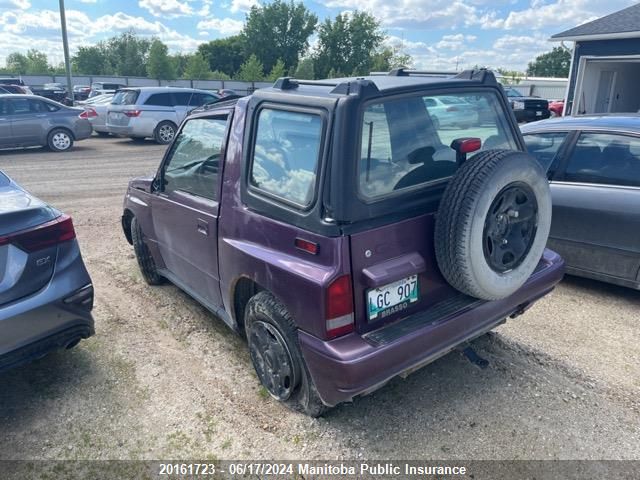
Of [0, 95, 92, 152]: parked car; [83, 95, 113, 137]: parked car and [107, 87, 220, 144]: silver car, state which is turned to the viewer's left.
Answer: [0, 95, 92, 152]: parked car

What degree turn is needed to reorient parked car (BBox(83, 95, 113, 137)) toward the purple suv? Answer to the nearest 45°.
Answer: approximately 135° to its right

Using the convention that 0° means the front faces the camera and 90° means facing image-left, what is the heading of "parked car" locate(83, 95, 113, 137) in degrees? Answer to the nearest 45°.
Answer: approximately 225°

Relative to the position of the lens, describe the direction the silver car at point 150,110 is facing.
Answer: facing away from the viewer and to the right of the viewer

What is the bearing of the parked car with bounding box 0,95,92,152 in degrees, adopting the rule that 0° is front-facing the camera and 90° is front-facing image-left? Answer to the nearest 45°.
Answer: approximately 90°

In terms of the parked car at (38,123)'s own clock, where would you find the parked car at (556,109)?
the parked car at (556,109) is roughly at 6 o'clock from the parked car at (38,123).

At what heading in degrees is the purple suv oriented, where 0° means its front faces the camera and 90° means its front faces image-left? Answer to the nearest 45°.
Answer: approximately 135°

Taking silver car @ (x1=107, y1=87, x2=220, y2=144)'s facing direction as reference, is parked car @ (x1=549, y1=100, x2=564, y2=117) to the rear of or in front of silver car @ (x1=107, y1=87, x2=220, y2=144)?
in front

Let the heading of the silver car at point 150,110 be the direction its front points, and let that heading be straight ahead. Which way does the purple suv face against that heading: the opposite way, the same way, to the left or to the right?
to the left

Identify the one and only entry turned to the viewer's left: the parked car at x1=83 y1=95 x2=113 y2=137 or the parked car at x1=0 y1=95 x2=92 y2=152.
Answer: the parked car at x1=0 y1=95 x2=92 y2=152

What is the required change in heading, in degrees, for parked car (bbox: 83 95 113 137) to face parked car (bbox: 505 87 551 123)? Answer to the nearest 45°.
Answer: approximately 45° to its right

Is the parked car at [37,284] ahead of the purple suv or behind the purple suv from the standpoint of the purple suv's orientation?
ahead

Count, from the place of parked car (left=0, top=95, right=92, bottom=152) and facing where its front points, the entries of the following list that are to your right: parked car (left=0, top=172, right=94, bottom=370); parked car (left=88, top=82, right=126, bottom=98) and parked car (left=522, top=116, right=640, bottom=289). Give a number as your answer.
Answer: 1
